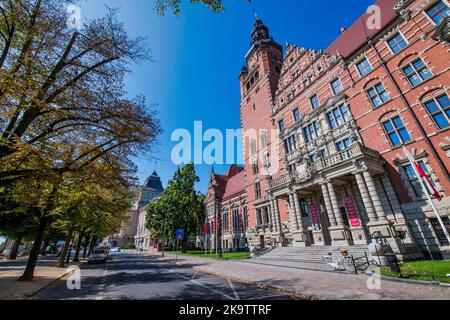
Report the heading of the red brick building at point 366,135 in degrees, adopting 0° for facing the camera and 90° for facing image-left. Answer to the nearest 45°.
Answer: approximately 45°

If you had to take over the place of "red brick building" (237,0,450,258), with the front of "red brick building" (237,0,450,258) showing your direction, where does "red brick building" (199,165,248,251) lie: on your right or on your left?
on your right

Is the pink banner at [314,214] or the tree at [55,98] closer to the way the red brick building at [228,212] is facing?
the tree

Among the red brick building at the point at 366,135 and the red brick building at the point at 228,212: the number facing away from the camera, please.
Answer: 0

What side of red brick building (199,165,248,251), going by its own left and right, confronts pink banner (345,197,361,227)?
left

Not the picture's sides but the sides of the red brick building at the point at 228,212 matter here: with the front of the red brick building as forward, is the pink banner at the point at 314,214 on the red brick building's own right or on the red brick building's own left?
on the red brick building's own left

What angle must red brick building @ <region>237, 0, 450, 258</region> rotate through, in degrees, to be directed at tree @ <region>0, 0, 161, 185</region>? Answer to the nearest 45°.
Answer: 0° — it already faces it

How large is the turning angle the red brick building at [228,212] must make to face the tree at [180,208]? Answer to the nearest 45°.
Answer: approximately 45° to its right

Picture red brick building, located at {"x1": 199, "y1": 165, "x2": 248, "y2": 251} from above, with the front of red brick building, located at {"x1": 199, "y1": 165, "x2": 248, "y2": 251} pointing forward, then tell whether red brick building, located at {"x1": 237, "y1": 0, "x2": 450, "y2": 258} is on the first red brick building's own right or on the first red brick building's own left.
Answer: on the first red brick building's own left

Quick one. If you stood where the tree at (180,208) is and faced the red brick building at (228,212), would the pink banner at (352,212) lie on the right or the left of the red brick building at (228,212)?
right

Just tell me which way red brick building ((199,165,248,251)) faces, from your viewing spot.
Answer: facing the viewer and to the left of the viewer

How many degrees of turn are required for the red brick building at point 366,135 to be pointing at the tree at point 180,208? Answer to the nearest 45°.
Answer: approximately 45° to its right
